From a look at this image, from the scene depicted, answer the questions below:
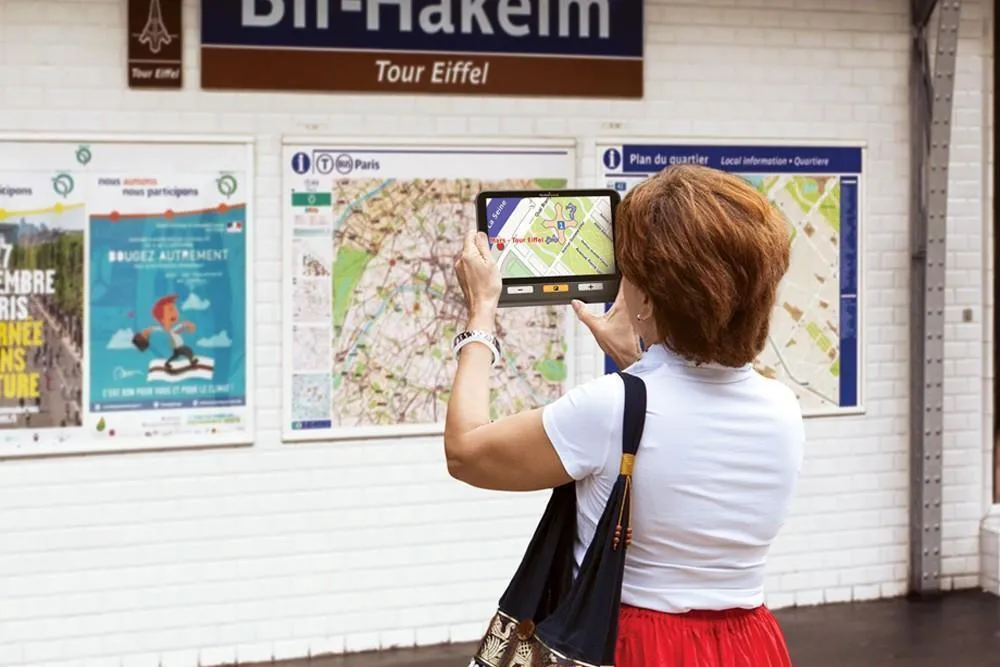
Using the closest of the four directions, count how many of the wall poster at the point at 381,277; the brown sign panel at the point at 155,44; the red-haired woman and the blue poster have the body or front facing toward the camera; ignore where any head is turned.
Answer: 3

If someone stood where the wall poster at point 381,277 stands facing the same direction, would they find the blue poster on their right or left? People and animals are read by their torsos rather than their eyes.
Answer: on their right

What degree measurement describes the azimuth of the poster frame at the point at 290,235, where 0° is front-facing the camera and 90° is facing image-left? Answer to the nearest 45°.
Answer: approximately 0°

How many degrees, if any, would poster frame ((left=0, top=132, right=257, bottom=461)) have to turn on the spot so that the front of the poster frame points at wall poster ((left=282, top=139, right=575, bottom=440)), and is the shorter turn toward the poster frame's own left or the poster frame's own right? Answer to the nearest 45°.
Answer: approximately 90° to the poster frame's own left

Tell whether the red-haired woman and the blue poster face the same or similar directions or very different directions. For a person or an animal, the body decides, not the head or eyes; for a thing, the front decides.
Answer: very different directions

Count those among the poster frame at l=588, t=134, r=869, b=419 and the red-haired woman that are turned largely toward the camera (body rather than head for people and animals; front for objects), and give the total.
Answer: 1

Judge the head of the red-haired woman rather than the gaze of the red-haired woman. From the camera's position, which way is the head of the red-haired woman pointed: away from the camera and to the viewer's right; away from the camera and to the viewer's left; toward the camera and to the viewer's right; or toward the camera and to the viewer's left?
away from the camera and to the viewer's left

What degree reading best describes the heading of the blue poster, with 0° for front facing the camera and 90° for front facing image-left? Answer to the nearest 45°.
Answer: approximately 0°

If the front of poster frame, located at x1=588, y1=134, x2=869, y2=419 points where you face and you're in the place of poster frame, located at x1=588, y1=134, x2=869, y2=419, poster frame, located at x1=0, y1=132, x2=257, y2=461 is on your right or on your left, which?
on your right

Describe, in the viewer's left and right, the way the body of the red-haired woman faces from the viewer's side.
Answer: facing away from the viewer and to the left of the viewer
